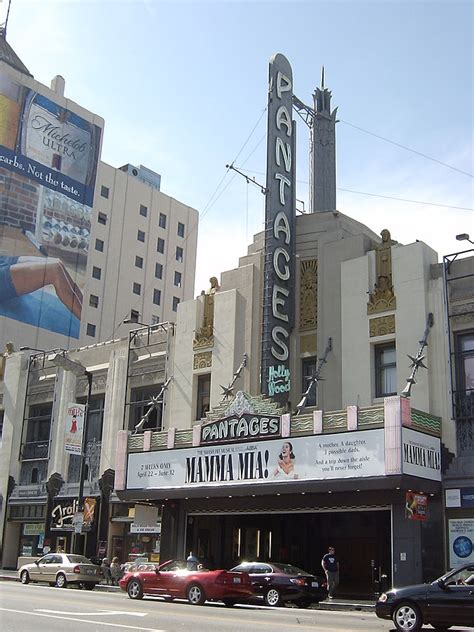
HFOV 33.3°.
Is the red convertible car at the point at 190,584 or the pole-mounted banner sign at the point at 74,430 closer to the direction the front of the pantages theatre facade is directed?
the red convertible car

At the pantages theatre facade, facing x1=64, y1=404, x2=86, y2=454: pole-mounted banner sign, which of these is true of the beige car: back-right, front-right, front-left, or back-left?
front-left

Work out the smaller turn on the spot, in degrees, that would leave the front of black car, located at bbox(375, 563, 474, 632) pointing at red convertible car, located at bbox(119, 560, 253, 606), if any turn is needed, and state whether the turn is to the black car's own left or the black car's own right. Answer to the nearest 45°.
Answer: approximately 45° to the black car's own right

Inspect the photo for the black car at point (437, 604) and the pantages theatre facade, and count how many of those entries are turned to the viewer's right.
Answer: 0

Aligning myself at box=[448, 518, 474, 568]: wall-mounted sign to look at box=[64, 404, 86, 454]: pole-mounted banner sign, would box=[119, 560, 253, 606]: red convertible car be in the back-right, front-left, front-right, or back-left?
front-left

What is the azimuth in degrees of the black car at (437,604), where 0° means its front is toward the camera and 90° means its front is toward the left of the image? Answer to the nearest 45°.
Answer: approximately 90°

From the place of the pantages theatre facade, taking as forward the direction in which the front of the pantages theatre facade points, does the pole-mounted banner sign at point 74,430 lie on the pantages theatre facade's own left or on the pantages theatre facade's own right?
on the pantages theatre facade's own right

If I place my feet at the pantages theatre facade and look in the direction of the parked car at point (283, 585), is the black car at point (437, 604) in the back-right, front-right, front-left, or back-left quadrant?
front-left

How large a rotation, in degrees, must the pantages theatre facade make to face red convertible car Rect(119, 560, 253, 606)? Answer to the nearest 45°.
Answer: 0° — it already faces it

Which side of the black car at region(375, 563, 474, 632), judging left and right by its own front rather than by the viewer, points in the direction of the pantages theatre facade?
right

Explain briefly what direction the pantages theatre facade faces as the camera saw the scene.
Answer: facing the viewer and to the left of the viewer

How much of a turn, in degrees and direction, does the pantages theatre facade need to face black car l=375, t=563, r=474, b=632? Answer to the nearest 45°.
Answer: approximately 45° to its left

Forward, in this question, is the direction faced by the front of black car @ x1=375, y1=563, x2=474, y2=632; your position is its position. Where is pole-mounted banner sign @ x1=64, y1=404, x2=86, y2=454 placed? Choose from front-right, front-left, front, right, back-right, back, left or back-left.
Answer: front-right

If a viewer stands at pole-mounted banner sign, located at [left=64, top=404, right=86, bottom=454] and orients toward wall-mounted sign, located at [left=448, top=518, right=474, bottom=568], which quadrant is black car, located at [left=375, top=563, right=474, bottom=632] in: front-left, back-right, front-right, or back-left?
front-right
